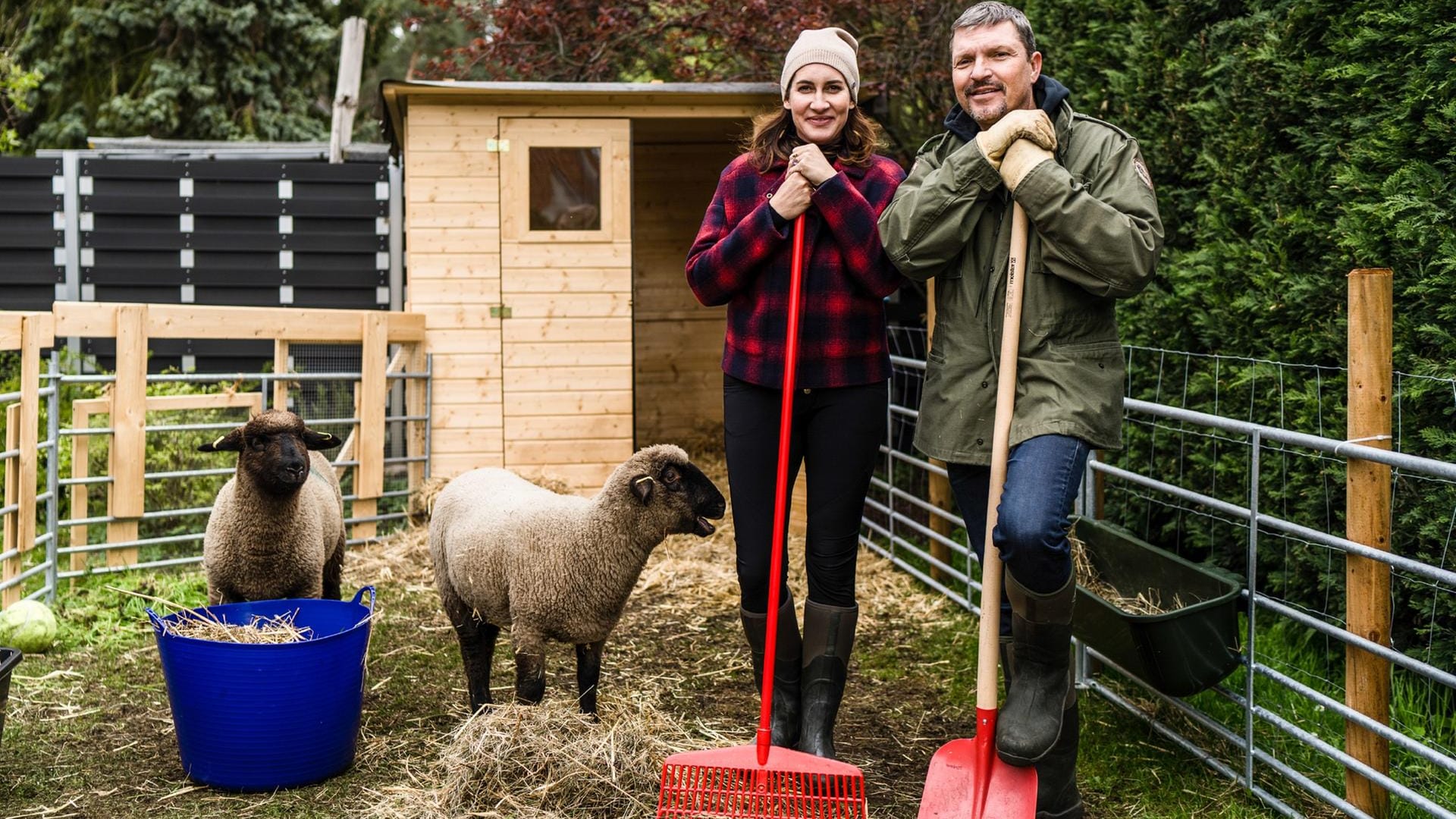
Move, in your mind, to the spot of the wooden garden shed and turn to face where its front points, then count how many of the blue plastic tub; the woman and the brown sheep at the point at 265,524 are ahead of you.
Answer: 3

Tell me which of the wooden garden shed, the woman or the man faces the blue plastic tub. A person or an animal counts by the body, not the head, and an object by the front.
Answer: the wooden garden shed

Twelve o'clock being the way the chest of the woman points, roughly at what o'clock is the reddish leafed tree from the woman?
The reddish leafed tree is roughly at 6 o'clock from the woman.

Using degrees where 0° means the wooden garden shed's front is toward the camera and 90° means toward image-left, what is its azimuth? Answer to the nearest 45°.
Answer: approximately 0°

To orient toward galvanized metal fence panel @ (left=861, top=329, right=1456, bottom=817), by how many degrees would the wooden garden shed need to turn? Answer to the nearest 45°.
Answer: approximately 45° to its left

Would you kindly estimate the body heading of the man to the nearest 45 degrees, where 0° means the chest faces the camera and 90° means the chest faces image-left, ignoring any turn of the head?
approximately 0°

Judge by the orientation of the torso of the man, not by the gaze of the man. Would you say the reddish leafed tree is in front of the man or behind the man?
behind

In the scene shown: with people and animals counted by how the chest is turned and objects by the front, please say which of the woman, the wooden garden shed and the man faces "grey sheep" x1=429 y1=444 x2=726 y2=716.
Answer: the wooden garden shed

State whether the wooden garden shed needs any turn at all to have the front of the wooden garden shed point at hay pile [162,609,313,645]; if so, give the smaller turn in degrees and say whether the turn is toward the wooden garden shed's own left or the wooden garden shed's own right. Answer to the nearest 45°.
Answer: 0° — it already faces it

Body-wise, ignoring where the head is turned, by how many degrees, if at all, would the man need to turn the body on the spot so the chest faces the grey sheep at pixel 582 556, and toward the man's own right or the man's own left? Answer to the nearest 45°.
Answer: approximately 135° to the man's own right
